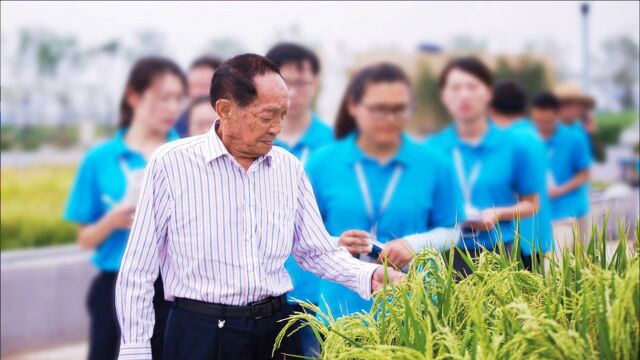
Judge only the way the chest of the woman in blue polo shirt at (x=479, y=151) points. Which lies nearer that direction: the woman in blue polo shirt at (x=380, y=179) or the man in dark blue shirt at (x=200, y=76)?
the woman in blue polo shirt

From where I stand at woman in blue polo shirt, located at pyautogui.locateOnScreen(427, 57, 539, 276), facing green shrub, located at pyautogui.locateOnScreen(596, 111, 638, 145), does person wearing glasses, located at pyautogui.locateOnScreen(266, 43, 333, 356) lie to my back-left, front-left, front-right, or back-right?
back-left

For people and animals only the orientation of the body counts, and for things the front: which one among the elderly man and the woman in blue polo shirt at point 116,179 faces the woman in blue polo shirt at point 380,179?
the woman in blue polo shirt at point 116,179

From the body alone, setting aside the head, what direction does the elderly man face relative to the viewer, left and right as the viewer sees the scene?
facing the viewer and to the right of the viewer

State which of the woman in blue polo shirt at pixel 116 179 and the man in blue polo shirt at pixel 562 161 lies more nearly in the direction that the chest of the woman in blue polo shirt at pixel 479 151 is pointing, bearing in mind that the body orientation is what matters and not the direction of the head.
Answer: the woman in blue polo shirt

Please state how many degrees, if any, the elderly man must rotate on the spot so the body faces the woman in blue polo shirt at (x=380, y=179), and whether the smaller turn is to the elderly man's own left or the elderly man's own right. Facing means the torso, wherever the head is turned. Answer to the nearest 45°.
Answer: approximately 90° to the elderly man's own left

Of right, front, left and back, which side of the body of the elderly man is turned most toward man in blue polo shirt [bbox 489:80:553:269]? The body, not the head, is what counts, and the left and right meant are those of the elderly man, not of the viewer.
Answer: left

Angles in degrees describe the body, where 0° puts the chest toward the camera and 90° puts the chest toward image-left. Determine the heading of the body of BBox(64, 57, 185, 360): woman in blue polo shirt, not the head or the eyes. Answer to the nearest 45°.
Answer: approximately 315°

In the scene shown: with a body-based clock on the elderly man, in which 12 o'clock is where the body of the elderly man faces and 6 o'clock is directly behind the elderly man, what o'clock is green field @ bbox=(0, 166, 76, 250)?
The green field is roughly at 7 o'clock from the elderly man.

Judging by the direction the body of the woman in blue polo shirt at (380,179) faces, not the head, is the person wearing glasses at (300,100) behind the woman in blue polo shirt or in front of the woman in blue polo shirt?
behind

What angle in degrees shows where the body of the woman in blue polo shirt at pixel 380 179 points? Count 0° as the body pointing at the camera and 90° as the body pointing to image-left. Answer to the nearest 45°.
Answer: approximately 0°
